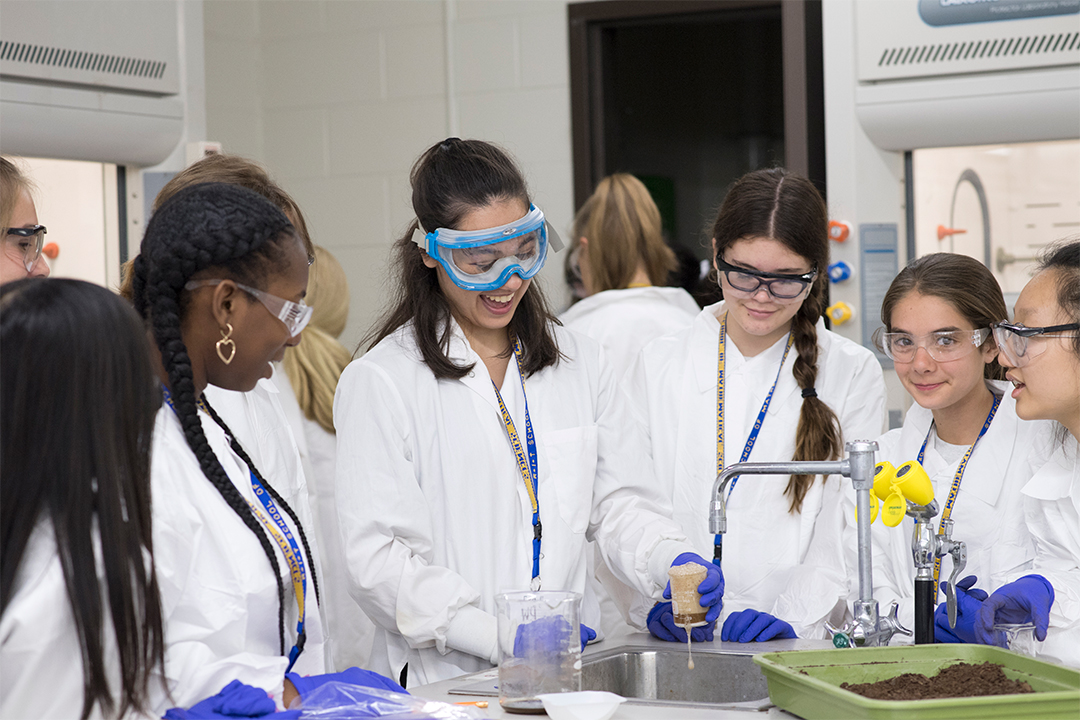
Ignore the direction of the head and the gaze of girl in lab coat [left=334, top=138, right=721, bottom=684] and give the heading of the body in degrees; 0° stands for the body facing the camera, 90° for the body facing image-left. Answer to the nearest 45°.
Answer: approximately 315°

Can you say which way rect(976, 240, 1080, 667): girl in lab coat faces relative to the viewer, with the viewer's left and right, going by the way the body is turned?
facing to the left of the viewer

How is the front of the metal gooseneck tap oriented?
to the viewer's left

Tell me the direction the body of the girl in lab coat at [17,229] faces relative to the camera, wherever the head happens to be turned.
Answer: to the viewer's right

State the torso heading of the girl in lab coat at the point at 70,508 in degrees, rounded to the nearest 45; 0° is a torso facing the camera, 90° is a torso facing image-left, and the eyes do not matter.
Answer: approximately 225°

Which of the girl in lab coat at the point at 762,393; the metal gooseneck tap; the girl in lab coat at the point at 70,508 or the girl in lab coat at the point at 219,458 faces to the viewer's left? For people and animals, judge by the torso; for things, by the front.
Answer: the metal gooseneck tap

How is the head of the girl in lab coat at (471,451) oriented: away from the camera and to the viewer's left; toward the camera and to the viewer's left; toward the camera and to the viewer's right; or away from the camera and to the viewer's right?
toward the camera and to the viewer's right

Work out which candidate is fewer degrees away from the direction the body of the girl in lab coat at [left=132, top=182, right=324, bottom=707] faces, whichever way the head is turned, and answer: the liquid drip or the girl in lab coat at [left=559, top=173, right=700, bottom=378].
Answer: the liquid drip
